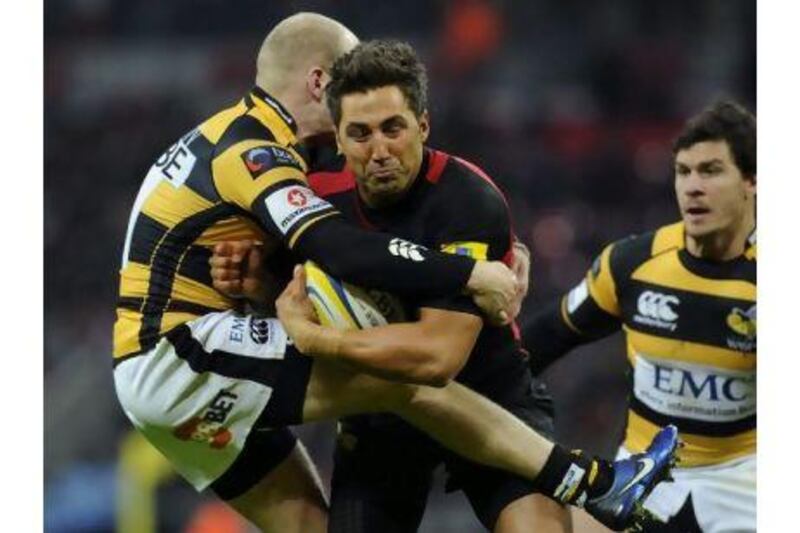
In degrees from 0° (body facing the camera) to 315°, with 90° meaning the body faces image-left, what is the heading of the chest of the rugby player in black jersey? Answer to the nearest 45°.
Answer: approximately 45°
